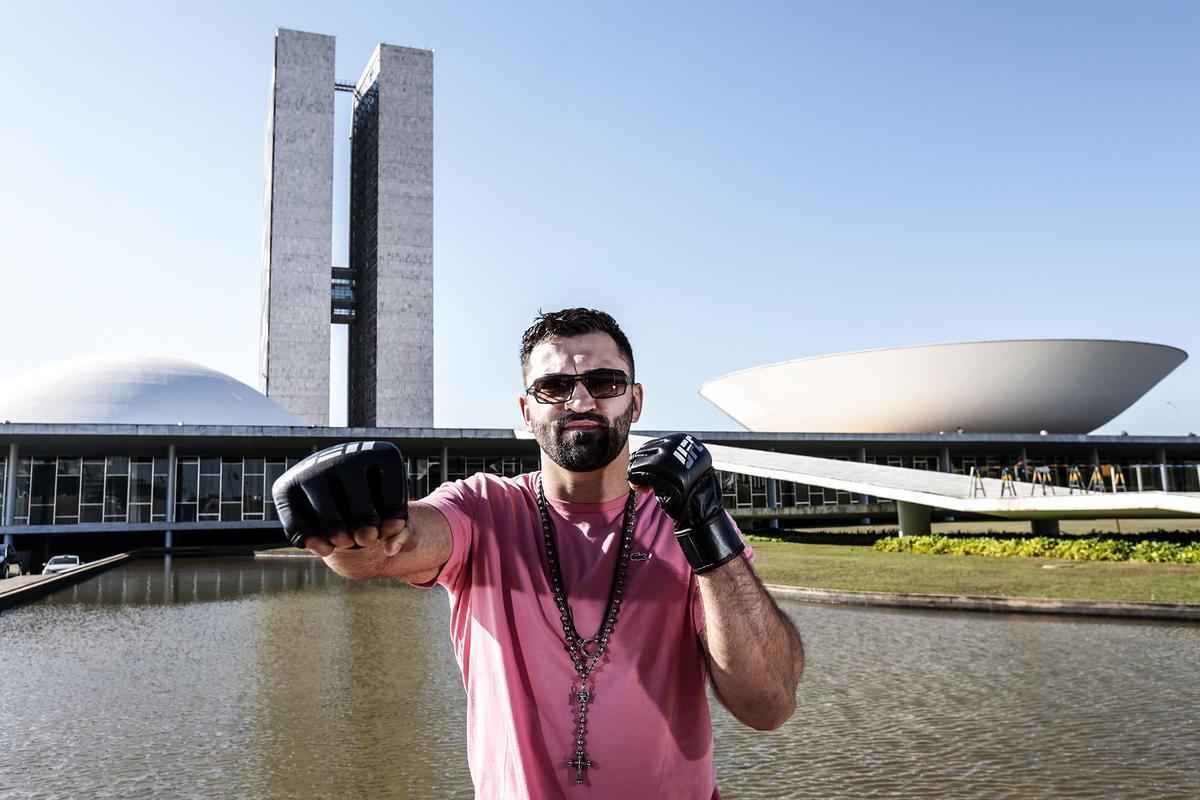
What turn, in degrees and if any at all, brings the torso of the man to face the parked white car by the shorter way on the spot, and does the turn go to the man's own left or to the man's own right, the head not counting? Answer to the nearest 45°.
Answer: approximately 135° to the man's own right

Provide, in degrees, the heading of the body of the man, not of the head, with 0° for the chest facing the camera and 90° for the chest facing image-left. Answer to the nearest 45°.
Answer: approximately 0°

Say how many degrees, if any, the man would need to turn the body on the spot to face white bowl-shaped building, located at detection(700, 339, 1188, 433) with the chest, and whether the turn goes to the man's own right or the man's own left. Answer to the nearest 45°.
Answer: approximately 135° to the man's own left

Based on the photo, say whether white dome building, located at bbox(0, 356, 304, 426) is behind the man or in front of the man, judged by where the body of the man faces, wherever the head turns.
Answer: behind

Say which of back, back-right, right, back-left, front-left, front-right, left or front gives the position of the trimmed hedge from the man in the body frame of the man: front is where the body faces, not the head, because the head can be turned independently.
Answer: back-left

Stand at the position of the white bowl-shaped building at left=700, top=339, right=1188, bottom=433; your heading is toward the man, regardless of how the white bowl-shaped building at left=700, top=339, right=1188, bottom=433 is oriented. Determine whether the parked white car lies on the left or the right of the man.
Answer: right
